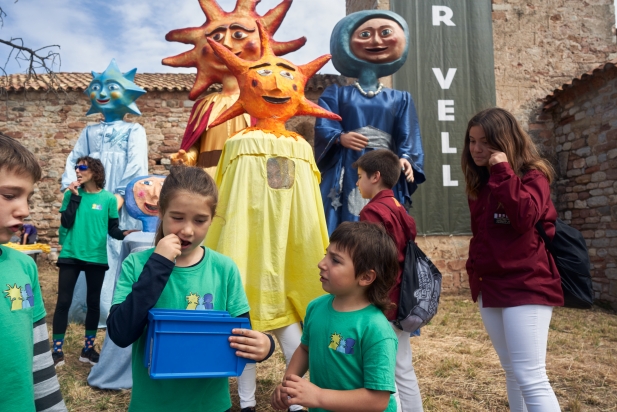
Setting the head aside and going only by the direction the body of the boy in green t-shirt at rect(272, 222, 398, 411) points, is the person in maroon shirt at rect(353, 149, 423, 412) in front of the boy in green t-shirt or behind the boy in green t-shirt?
behind

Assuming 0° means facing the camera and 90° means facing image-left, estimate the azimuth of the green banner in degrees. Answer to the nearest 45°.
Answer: approximately 0°

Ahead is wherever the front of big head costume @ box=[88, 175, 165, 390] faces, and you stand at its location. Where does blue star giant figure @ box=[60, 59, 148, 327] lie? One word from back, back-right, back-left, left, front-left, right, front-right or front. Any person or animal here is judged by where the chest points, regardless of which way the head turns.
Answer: back-left

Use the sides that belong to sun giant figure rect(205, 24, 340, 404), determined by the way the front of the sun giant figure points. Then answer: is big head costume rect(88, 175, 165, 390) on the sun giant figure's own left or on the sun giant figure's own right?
on the sun giant figure's own right

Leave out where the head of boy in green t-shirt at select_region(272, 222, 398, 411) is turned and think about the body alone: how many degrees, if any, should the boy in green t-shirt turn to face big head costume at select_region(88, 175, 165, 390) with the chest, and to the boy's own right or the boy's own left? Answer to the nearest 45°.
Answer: approximately 90° to the boy's own right

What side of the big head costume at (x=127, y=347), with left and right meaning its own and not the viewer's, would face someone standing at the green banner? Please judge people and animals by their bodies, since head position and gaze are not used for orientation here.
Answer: left

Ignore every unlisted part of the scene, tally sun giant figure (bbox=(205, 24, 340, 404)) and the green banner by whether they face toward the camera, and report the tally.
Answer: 2

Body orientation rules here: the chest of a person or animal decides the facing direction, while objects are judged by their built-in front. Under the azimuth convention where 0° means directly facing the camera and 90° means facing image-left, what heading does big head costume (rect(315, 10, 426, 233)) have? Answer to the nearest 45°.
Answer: approximately 315°
